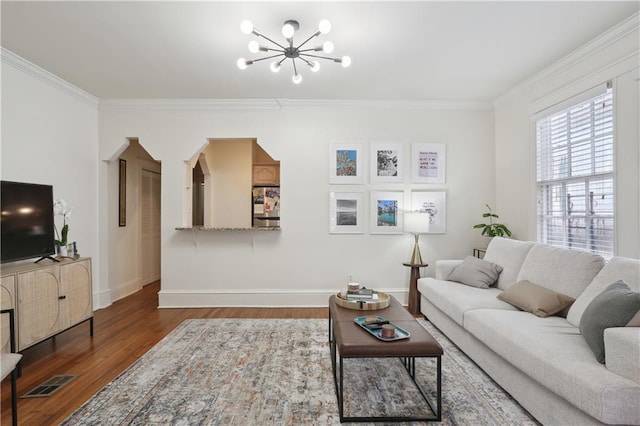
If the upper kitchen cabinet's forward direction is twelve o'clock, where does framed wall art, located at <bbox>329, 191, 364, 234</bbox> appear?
The framed wall art is roughly at 11 o'clock from the upper kitchen cabinet.

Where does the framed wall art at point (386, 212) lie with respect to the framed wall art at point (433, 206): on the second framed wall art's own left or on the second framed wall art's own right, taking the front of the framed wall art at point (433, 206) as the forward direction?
on the second framed wall art's own right

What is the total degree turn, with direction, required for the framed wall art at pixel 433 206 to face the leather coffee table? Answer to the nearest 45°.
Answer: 0° — it already faces it

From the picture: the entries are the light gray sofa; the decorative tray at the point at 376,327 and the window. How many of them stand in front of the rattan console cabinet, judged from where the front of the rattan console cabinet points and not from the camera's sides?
3

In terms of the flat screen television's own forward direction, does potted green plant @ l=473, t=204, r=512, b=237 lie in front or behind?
in front

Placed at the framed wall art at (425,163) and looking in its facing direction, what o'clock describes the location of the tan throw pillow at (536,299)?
The tan throw pillow is roughly at 11 o'clock from the framed wall art.

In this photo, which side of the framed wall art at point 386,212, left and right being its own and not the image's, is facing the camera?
front

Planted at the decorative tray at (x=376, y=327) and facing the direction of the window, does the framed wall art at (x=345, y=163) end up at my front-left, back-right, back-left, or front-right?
front-left

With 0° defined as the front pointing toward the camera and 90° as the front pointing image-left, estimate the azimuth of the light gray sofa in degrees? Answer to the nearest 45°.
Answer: approximately 45°

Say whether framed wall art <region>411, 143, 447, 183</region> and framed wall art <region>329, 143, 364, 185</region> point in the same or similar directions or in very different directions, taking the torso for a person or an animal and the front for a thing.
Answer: same or similar directions

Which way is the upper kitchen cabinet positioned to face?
toward the camera

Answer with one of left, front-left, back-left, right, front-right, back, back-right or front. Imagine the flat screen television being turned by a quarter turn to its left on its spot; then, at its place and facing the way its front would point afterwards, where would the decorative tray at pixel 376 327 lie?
right

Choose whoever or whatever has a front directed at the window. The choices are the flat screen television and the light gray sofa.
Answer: the flat screen television

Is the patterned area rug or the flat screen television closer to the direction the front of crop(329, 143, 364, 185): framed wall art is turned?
the patterned area rug

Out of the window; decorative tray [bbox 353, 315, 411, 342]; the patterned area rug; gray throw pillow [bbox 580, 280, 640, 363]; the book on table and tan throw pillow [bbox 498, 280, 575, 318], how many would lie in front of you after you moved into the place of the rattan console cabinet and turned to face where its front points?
6

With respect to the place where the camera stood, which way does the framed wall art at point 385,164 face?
facing the viewer

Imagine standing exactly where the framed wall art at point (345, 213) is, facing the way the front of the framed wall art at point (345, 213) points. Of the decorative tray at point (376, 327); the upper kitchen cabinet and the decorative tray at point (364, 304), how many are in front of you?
2

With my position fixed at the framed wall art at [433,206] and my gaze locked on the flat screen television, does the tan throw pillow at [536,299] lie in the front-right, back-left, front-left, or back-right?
front-left

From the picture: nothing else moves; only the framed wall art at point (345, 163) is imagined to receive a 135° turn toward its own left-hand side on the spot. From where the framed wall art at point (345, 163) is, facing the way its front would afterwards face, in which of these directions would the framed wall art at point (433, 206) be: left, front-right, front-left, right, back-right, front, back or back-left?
front-right
